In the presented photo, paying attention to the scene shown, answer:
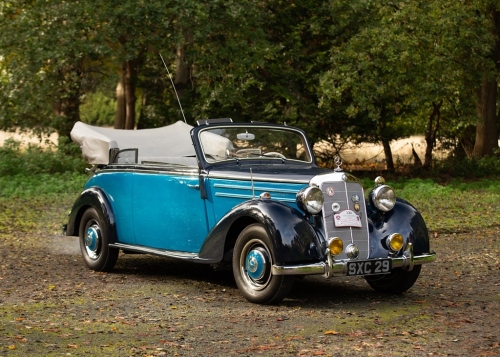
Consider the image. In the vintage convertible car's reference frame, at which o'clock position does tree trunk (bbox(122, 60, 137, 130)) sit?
The tree trunk is roughly at 7 o'clock from the vintage convertible car.

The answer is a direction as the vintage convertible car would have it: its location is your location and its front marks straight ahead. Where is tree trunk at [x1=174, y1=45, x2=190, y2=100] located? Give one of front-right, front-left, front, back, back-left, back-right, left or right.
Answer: back-left

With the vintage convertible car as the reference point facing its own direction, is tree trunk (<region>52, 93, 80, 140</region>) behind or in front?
behind

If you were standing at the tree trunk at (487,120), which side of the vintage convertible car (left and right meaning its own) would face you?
left

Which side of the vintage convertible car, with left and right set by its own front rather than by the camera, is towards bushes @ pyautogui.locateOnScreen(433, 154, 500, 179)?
left

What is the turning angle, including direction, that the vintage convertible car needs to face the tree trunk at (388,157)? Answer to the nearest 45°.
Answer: approximately 135° to its left

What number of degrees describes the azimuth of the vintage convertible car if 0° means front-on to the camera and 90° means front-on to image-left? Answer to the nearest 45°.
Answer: approximately 315°
